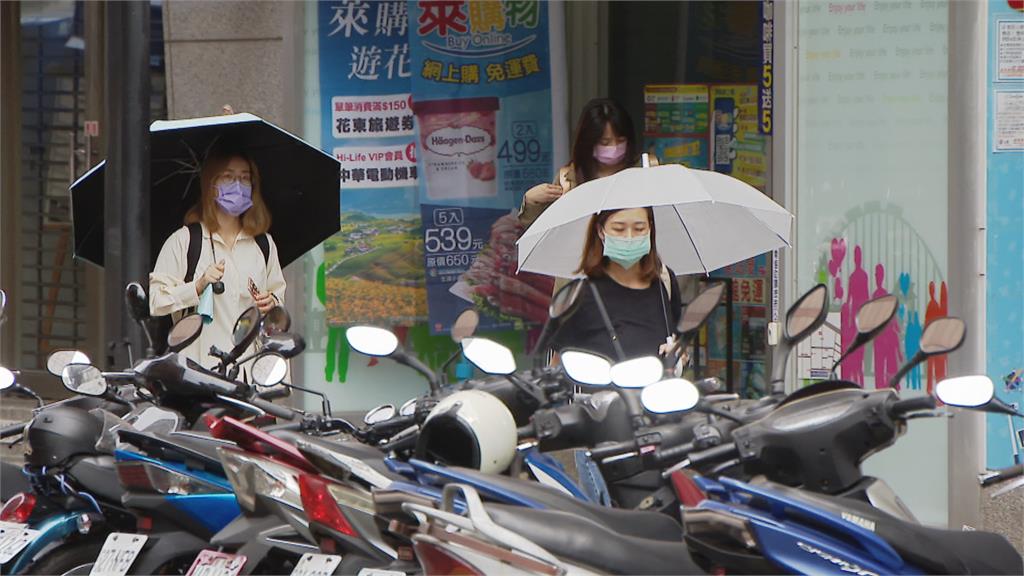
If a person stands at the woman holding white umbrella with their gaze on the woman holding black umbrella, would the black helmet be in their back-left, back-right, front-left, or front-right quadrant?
front-left

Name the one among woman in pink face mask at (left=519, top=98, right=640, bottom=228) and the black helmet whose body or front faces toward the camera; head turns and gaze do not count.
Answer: the woman in pink face mask

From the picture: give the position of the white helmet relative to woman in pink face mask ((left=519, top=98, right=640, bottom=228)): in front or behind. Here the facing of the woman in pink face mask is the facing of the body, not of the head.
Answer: in front

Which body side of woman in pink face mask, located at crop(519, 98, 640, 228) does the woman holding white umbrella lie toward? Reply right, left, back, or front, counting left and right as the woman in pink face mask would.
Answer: front

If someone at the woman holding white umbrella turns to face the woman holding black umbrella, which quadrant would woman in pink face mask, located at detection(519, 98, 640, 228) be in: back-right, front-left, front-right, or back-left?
front-right

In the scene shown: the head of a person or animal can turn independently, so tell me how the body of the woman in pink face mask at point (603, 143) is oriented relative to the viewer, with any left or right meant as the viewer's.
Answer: facing the viewer

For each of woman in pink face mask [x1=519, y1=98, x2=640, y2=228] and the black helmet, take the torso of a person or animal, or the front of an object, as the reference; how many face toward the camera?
1

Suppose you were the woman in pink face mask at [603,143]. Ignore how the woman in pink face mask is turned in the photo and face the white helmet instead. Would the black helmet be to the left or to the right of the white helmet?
right
